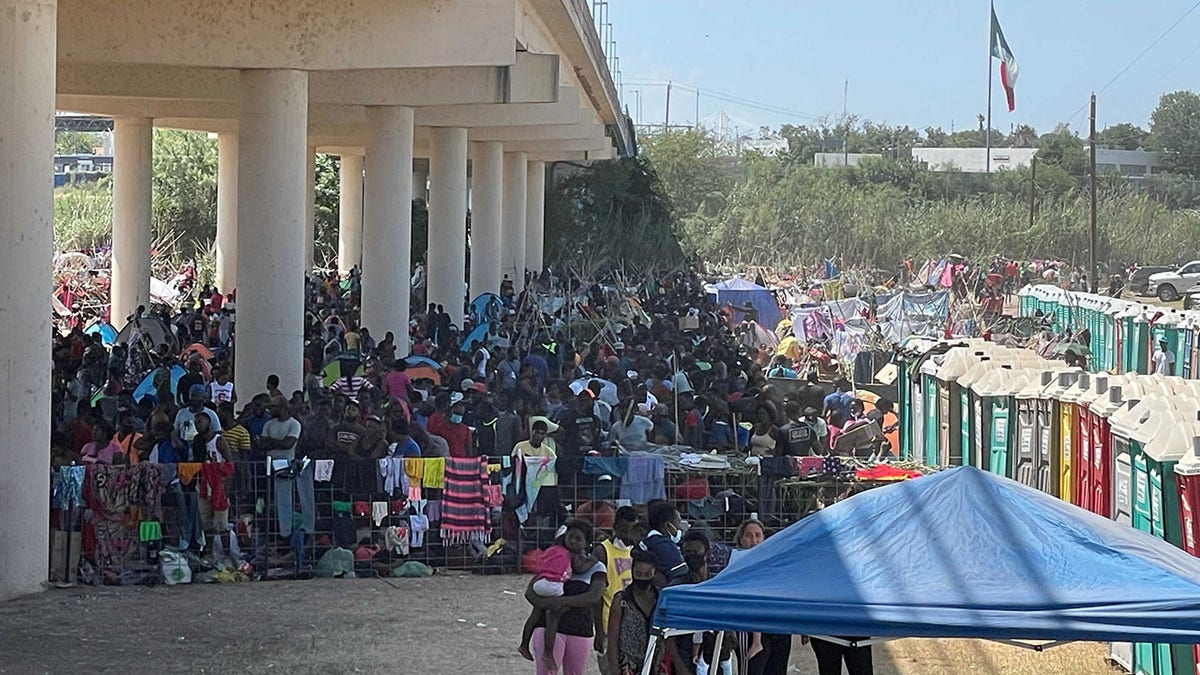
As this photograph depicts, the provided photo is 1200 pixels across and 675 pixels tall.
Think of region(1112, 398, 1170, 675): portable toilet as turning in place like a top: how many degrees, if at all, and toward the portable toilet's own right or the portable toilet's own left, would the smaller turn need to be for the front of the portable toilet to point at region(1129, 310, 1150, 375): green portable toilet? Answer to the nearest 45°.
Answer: approximately 135° to the portable toilet's own right

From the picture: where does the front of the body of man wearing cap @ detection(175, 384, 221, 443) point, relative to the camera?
toward the camera

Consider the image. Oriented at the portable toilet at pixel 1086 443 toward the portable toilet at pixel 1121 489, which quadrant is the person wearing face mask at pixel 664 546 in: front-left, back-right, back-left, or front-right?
front-right

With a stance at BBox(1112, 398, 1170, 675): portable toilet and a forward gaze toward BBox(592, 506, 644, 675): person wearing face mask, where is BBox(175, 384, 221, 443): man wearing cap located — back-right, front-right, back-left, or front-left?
front-right

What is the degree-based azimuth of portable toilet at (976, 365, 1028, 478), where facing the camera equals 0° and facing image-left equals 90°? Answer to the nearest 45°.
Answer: approximately 45°

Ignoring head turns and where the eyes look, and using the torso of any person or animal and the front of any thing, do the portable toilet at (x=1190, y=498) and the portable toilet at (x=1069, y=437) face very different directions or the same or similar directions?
same or similar directions

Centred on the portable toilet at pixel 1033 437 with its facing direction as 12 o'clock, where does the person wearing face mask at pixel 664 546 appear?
The person wearing face mask is roughly at 11 o'clock from the portable toilet.

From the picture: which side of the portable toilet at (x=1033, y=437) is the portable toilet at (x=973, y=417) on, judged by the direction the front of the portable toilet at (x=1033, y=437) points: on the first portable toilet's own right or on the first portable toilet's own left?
on the first portable toilet's own right

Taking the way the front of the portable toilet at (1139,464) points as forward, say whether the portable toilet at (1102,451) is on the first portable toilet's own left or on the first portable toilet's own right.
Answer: on the first portable toilet's own right

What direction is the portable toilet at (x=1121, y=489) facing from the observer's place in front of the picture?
facing the viewer and to the left of the viewer

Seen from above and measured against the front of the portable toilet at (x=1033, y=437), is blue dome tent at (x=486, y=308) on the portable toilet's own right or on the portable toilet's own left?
on the portable toilet's own right

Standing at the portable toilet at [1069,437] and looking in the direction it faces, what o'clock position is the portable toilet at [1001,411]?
the portable toilet at [1001,411] is roughly at 4 o'clock from the portable toilet at [1069,437].

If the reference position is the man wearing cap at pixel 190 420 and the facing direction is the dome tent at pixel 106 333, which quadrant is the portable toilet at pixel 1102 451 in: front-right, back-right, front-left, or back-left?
back-right

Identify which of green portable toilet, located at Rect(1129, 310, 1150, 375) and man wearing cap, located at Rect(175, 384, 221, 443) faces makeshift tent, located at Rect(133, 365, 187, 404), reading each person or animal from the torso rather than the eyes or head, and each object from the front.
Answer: the green portable toilet

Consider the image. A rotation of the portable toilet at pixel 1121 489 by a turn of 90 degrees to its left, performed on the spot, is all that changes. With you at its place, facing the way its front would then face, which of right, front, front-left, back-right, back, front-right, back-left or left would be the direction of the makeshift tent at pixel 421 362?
back

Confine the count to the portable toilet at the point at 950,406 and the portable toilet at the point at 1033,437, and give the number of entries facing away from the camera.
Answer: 0

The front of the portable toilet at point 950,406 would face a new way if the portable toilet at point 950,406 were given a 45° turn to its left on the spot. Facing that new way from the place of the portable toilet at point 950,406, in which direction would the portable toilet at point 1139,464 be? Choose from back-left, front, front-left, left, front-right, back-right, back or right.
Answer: front

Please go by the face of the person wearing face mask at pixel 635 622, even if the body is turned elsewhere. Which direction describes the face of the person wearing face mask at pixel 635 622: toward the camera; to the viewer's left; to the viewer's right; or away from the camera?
toward the camera

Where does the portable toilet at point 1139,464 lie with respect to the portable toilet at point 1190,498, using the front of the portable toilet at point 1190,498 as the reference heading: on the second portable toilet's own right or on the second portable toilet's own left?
on the second portable toilet's own right

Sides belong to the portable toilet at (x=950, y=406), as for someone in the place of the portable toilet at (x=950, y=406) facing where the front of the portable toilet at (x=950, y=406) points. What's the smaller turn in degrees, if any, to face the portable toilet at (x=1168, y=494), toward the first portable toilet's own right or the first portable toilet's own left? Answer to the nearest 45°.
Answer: approximately 45° to the first portable toilet's own left

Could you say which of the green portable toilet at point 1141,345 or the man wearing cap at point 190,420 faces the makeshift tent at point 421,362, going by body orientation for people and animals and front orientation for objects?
the green portable toilet
